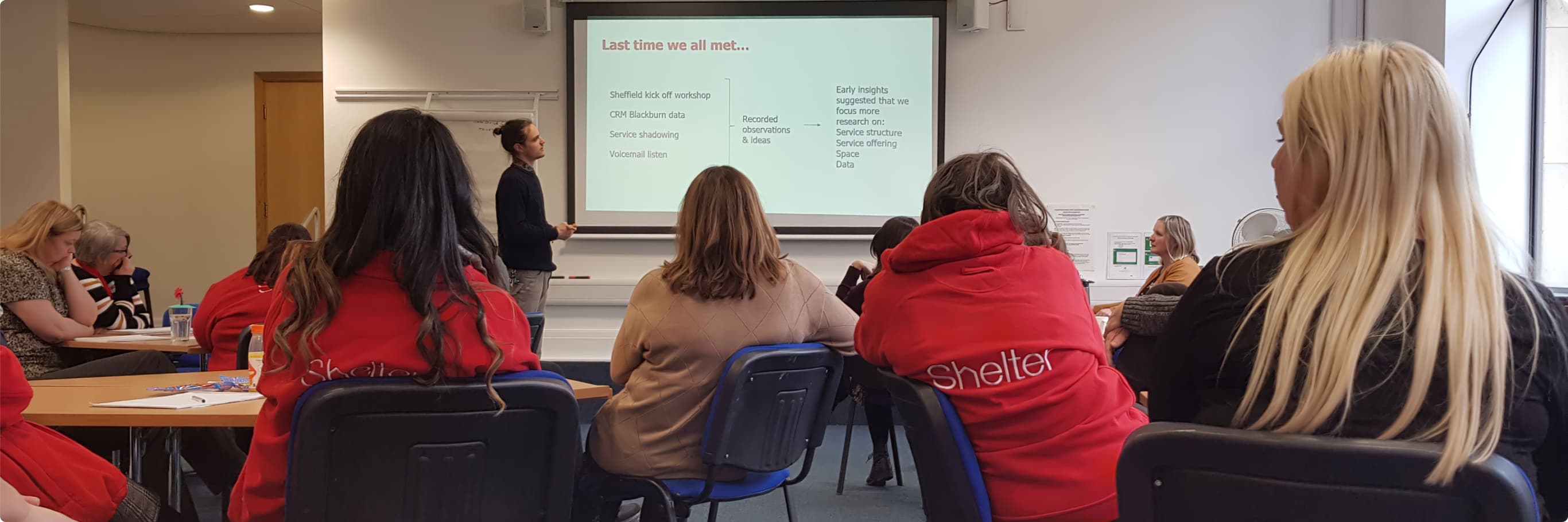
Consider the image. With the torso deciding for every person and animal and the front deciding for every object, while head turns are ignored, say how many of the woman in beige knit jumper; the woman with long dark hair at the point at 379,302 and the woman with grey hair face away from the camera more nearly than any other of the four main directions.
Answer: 2

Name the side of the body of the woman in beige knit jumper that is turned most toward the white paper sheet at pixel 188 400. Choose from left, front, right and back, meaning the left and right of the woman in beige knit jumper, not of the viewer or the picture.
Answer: left

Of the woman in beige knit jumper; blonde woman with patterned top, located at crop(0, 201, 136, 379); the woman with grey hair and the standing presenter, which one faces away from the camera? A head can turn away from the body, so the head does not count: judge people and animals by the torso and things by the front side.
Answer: the woman in beige knit jumper

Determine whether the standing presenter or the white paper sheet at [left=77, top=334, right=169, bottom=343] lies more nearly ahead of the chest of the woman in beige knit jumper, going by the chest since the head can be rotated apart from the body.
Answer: the standing presenter

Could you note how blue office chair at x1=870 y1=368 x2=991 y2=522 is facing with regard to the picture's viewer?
facing away from the viewer and to the right of the viewer

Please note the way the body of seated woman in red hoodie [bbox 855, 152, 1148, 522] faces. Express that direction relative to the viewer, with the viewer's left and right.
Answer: facing away from the viewer

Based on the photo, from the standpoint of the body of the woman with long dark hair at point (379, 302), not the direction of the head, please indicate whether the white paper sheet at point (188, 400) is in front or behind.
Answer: in front

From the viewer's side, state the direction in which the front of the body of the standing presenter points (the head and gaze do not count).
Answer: to the viewer's right

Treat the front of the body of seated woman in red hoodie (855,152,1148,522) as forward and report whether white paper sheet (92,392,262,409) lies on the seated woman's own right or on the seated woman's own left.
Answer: on the seated woman's own left

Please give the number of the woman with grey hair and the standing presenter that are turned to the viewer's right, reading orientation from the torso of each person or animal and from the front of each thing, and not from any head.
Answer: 2

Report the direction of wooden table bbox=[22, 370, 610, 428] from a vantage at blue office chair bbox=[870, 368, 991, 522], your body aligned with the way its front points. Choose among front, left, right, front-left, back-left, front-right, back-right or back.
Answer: back-left

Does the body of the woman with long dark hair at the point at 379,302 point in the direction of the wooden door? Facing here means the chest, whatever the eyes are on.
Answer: yes

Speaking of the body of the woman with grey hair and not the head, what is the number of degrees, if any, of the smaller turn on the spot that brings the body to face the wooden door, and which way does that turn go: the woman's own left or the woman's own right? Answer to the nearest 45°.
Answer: approximately 90° to the woman's own left

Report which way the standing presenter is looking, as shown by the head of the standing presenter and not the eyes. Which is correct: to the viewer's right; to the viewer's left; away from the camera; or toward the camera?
to the viewer's right

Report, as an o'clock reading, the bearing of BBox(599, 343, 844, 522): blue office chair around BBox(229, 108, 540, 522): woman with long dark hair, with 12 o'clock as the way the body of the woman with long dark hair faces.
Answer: The blue office chair is roughly at 2 o'clock from the woman with long dark hair.

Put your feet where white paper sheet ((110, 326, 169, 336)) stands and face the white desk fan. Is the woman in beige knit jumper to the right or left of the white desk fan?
right

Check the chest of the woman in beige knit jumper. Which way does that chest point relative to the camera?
away from the camera

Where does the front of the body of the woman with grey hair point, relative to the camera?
to the viewer's right
